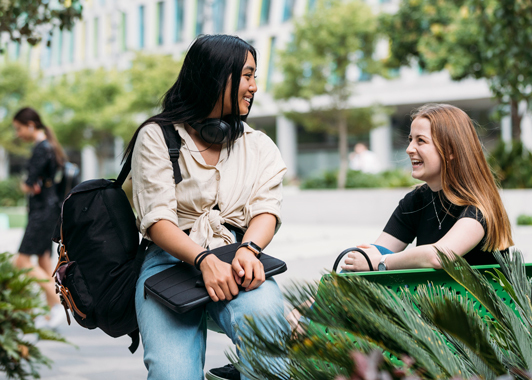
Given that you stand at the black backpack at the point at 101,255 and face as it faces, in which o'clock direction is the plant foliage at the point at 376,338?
The plant foliage is roughly at 8 o'clock from the black backpack.

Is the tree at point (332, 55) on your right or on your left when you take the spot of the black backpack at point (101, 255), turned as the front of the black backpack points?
on your right

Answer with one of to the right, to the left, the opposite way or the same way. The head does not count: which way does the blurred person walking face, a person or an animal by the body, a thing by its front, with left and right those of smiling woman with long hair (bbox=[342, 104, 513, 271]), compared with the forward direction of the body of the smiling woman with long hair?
the same way

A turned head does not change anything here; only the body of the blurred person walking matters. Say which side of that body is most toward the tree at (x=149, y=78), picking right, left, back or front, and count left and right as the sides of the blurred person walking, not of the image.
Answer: right

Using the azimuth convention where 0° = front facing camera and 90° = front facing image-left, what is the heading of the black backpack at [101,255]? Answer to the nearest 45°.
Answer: approximately 90°

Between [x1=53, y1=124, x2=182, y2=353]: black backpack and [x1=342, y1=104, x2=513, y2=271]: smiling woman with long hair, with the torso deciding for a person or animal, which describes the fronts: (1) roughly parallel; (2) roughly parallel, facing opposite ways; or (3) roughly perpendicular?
roughly parallel

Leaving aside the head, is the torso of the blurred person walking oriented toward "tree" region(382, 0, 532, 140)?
no

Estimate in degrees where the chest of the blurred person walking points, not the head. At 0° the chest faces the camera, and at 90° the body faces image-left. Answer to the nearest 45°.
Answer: approximately 90°

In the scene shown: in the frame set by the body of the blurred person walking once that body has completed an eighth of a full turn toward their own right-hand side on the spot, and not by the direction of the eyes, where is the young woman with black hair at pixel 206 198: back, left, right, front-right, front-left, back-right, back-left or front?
back-left

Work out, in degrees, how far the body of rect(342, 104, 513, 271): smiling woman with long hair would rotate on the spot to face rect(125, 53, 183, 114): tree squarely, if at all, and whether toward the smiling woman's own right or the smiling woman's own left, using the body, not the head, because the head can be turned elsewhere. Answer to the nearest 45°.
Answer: approximately 90° to the smiling woman's own right

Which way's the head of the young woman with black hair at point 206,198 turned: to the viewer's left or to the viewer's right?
to the viewer's right

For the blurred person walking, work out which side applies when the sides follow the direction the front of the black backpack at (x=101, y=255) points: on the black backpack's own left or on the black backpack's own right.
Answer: on the black backpack's own right

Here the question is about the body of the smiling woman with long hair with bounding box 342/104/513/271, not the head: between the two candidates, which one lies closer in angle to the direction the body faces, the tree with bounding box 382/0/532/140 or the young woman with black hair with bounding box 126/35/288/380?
the young woman with black hair

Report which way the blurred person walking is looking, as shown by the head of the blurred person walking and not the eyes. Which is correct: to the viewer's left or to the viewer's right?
to the viewer's left

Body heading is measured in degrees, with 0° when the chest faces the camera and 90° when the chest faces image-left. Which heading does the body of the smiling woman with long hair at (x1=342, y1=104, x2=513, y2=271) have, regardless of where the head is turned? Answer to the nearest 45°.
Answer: approximately 45°
